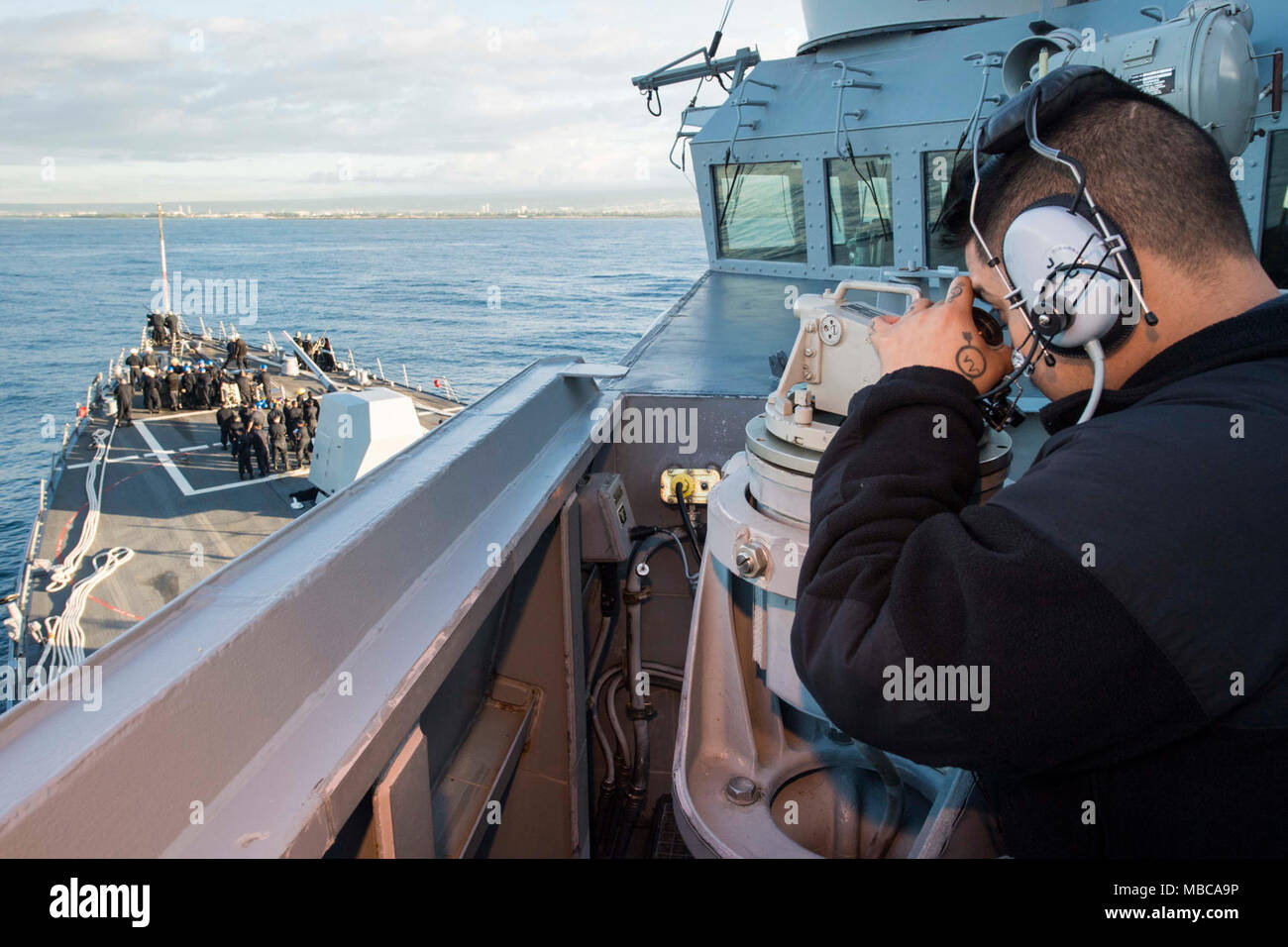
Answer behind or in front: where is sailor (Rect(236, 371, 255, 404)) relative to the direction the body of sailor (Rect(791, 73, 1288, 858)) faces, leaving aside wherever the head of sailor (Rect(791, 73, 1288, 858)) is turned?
in front

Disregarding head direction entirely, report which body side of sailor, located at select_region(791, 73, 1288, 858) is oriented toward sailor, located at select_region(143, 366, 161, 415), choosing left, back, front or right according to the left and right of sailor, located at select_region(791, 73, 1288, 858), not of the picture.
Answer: front

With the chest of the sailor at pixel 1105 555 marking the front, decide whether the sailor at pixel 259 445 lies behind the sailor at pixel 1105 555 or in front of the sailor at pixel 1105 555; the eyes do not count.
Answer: in front

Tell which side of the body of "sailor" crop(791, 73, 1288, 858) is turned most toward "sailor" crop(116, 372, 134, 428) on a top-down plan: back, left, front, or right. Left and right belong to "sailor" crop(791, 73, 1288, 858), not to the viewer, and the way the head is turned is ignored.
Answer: front

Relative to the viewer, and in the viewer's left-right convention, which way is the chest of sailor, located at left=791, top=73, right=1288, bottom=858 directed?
facing away from the viewer and to the left of the viewer

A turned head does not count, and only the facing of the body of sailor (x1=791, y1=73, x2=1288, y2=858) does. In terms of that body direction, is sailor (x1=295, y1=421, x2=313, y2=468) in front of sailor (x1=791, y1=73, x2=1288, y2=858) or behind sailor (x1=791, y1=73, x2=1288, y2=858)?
in front

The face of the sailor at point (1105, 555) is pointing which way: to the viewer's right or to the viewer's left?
to the viewer's left
